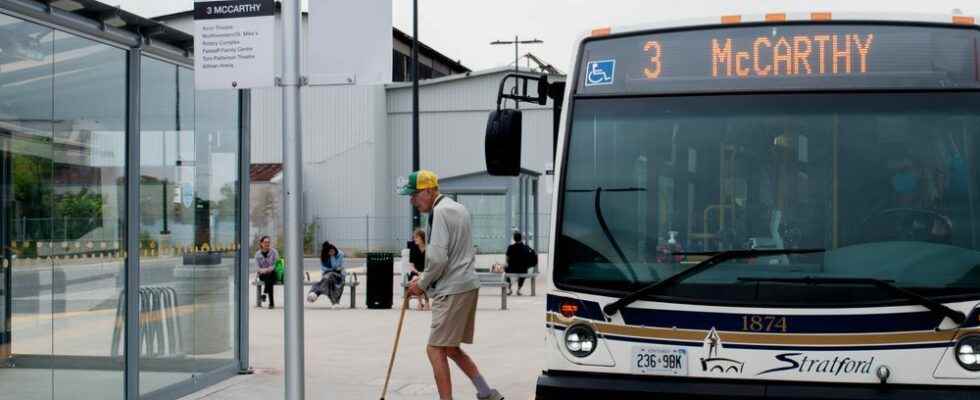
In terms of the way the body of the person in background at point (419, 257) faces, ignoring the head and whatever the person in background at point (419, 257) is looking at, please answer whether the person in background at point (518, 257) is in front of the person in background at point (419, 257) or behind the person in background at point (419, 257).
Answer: behind

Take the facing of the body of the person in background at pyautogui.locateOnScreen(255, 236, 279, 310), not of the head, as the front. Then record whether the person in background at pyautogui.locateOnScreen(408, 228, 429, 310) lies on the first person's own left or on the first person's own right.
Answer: on the first person's own left

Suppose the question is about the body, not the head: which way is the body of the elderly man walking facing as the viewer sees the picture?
to the viewer's left

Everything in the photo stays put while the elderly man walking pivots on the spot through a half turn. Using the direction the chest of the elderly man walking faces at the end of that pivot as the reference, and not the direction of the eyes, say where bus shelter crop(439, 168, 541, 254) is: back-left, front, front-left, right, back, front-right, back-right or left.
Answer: left

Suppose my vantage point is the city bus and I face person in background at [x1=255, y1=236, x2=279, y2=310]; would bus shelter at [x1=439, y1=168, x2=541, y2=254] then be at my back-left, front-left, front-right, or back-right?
front-right

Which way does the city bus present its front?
toward the camera

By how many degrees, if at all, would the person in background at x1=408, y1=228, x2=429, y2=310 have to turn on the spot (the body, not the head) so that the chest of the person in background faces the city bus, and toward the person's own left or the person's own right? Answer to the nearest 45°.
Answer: approximately 45° to the person's own left

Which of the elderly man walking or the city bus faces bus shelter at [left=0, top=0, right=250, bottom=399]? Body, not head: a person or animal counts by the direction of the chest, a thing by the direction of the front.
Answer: the elderly man walking

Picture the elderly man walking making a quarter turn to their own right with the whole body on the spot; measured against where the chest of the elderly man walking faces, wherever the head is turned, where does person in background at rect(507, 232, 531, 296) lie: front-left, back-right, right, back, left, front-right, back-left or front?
front

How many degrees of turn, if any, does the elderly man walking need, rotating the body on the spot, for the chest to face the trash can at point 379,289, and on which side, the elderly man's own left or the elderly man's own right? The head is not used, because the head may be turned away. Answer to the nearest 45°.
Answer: approximately 90° to the elderly man's own right

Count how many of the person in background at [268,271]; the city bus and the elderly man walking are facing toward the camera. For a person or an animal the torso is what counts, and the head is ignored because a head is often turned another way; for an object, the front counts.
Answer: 2

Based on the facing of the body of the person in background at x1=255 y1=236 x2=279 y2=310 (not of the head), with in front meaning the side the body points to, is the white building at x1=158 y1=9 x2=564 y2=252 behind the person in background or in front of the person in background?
behind

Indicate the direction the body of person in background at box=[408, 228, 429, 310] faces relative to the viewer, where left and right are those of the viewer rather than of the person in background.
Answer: facing the viewer and to the left of the viewer

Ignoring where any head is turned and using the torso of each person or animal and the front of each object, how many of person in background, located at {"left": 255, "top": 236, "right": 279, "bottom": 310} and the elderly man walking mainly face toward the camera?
1
